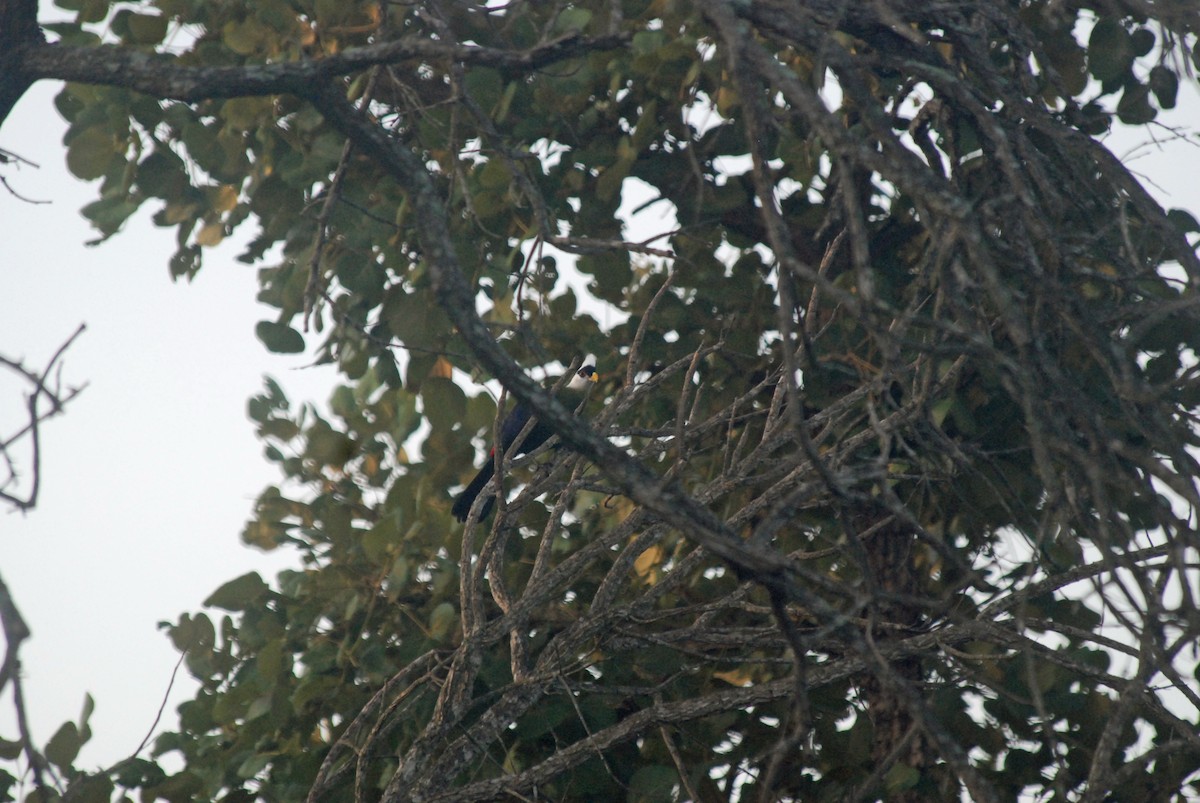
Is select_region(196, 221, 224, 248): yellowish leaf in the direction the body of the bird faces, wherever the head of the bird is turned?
no

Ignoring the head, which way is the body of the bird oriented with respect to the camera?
to the viewer's right

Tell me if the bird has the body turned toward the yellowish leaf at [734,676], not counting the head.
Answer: no
